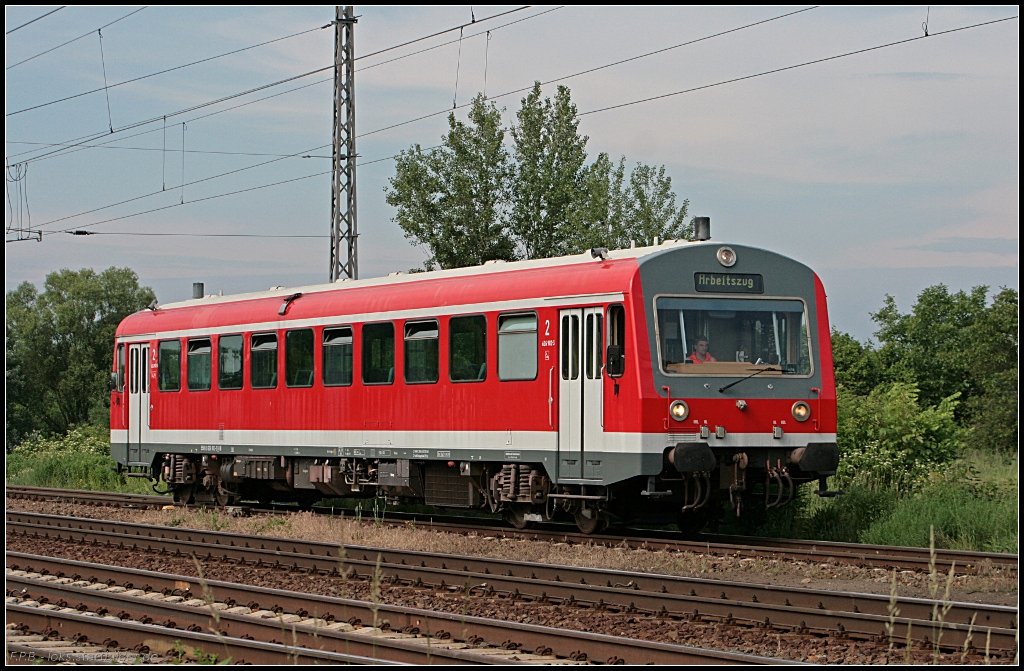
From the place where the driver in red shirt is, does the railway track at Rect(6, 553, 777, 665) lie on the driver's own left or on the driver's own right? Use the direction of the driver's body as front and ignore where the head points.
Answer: on the driver's own right

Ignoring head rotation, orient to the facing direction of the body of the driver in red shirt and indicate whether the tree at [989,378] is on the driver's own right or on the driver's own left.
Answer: on the driver's own left

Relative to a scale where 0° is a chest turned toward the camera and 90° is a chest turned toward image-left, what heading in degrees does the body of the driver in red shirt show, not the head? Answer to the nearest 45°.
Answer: approximately 315°

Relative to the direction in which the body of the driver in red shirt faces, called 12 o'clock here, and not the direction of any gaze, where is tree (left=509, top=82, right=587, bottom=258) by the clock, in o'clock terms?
The tree is roughly at 7 o'clock from the driver in red shirt.

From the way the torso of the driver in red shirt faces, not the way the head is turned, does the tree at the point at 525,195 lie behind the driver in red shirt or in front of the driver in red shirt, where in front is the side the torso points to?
behind

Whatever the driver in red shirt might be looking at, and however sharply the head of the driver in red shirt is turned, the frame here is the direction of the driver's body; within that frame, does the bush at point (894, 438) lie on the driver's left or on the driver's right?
on the driver's left

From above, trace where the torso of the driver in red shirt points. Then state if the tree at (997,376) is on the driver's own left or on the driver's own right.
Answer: on the driver's own left

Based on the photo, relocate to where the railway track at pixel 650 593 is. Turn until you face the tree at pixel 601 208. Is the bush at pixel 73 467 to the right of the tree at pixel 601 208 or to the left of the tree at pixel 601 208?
left

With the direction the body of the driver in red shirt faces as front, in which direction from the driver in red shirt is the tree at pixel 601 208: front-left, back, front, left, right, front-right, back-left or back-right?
back-left

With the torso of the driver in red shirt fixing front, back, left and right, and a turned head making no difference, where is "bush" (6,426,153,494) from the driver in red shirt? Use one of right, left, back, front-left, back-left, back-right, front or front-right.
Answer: back

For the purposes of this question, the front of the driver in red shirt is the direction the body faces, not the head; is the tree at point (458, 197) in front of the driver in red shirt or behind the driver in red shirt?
behind
